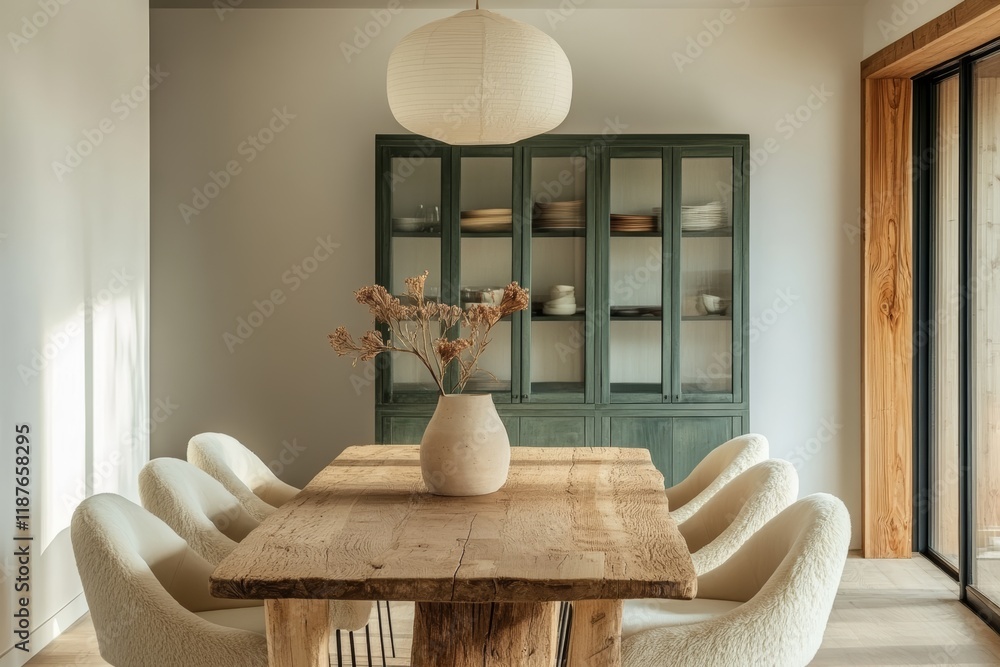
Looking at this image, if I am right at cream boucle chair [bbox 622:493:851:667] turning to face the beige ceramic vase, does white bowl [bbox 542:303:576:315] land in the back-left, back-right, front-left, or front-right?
front-right

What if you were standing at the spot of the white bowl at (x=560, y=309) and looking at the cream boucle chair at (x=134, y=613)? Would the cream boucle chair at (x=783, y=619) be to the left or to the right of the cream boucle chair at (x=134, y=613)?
left

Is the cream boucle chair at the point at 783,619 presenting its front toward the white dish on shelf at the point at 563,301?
no

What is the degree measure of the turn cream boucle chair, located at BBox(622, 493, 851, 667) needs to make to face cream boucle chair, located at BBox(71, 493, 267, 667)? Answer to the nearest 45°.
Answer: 0° — it already faces it

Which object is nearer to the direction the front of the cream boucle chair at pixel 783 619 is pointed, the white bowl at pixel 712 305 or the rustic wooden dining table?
the rustic wooden dining table

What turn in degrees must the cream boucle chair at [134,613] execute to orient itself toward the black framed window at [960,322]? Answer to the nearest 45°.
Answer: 0° — it already faces it

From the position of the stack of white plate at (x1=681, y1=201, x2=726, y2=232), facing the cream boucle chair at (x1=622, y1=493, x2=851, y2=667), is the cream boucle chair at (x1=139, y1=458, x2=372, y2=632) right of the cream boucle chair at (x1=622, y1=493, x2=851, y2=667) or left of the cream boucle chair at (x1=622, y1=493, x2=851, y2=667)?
right

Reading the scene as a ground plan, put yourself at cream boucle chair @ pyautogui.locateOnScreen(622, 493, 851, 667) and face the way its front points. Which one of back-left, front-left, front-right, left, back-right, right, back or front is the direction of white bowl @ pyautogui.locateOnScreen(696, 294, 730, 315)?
right

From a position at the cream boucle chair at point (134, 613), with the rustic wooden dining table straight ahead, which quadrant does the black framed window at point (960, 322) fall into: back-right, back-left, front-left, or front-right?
front-left

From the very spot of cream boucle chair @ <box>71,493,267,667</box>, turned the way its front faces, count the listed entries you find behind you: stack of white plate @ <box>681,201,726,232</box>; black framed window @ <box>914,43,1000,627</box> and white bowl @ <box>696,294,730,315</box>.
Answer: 0

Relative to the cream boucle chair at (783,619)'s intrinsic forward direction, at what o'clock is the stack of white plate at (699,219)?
The stack of white plate is roughly at 3 o'clock from the cream boucle chair.

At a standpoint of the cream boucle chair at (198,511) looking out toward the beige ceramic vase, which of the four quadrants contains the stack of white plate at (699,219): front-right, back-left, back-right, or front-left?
front-left

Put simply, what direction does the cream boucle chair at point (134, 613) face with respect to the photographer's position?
facing to the right of the viewer

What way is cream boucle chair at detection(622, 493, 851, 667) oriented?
to the viewer's left

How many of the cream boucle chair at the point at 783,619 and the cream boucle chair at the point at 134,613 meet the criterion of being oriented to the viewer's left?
1

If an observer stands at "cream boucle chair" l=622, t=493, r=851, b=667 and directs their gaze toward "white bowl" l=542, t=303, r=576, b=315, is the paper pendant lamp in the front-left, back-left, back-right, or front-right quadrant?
front-left

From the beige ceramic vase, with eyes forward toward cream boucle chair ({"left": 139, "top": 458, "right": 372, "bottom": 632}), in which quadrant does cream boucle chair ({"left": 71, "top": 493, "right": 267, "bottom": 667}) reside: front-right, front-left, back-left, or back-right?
front-left

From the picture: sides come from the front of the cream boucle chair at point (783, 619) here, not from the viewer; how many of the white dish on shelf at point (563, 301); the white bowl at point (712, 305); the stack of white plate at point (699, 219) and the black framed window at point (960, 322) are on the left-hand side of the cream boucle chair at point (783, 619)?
0

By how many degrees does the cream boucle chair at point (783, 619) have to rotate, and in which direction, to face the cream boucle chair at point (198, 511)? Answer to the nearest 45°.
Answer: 0° — it already faces it

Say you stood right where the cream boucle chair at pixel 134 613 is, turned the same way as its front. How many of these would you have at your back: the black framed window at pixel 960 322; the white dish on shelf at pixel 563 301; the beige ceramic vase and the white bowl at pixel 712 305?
0

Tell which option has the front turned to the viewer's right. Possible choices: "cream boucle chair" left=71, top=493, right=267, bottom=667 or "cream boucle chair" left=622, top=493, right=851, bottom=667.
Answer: "cream boucle chair" left=71, top=493, right=267, bottom=667
